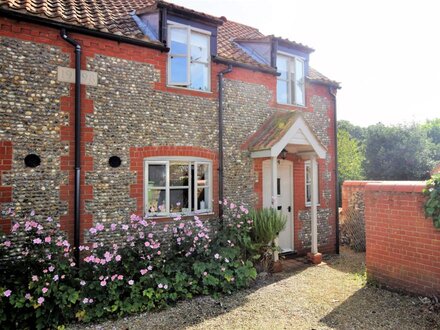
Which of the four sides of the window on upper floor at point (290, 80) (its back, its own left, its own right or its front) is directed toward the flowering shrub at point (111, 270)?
right

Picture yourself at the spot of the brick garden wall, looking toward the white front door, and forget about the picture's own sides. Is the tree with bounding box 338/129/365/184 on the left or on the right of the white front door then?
right

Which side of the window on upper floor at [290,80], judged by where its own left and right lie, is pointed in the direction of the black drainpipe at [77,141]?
right

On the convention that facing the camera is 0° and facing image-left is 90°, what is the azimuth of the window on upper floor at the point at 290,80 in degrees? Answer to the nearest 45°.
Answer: approximately 315°

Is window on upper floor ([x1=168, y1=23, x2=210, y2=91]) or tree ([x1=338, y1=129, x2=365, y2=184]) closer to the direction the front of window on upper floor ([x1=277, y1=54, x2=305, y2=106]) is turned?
the window on upper floor

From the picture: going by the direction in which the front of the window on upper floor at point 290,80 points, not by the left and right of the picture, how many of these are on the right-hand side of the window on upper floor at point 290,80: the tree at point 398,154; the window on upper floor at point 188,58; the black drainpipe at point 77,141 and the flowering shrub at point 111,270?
3

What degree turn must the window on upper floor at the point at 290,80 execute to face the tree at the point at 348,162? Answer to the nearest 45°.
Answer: approximately 135° to its left
